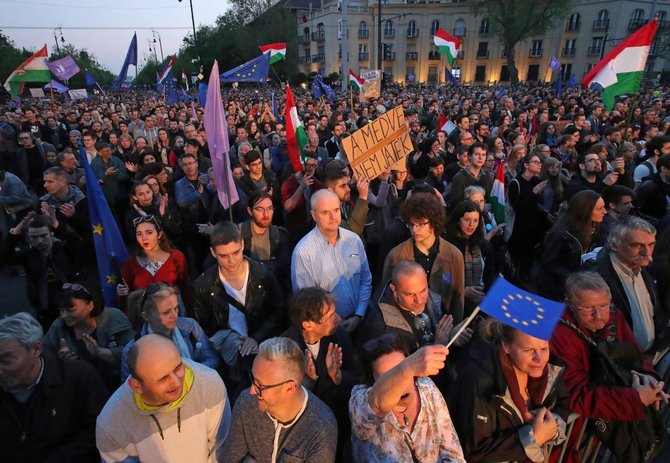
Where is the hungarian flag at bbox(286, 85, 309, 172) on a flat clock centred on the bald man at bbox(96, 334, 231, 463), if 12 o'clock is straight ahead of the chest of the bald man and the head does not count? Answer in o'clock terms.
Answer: The hungarian flag is roughly at 7 o'clock from the bald man.

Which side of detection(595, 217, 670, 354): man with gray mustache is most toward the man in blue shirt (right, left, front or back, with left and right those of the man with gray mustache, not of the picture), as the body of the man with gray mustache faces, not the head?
right

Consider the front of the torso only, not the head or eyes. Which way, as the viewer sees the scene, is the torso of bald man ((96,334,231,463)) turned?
toward the camera

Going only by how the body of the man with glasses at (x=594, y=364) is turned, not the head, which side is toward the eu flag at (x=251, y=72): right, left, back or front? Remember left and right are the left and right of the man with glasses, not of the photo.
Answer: back

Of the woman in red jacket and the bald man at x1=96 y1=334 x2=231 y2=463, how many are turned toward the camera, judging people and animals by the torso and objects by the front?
2

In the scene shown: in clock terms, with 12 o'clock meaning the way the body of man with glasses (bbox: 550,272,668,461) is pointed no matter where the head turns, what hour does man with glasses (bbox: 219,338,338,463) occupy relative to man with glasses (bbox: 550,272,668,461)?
man with glasses (bbox: 219,338,338,463) is roughly at 3 o'clock from man with glasses (bbox: 550,272,668,461).

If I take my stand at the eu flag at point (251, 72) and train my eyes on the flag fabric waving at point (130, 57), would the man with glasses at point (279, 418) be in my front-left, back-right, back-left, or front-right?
back-left

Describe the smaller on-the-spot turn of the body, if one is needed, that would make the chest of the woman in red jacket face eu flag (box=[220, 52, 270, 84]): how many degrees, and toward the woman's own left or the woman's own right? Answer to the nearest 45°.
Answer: approximately 180°

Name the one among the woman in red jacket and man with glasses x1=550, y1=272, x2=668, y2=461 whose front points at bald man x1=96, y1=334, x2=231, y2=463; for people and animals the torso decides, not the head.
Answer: the woman in red jacket

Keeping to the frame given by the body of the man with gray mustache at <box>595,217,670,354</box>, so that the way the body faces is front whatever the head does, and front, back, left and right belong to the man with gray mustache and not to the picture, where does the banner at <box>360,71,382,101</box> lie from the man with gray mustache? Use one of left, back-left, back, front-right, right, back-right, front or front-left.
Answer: back

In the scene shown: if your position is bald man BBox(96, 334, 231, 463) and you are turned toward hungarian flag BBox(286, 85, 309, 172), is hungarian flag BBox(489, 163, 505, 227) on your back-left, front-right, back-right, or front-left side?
front-right

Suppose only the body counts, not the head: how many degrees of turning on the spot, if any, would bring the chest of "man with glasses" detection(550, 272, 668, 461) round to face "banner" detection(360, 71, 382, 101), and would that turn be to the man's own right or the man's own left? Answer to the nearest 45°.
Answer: approximately 180°

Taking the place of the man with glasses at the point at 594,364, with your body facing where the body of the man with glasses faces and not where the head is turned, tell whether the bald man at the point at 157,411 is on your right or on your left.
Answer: on your right

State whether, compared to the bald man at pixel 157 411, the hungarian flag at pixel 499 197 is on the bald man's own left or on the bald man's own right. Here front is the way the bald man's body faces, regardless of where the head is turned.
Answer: on the bald man's own left

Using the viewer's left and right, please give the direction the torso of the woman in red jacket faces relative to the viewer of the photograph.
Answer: facing the viewer
